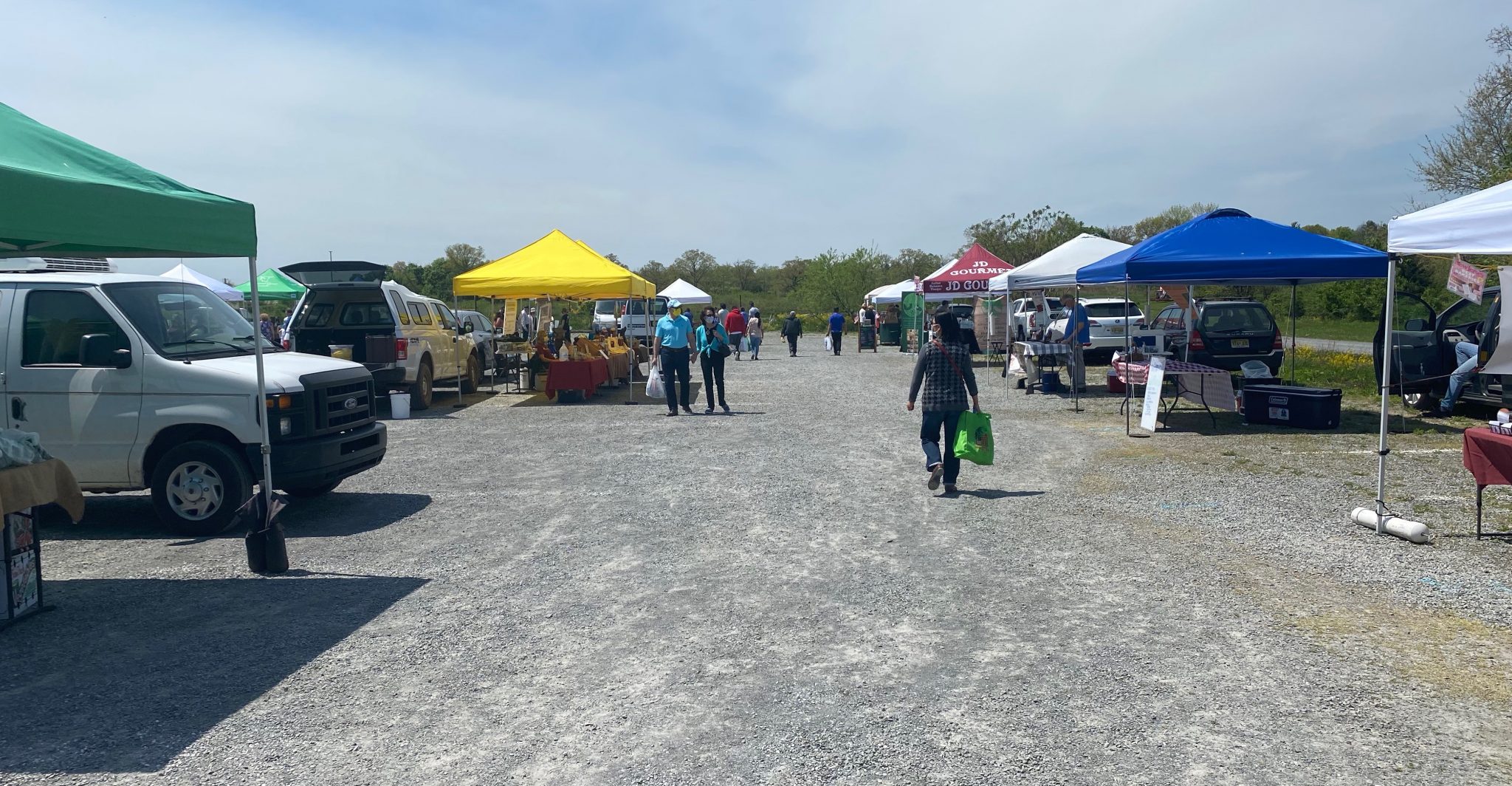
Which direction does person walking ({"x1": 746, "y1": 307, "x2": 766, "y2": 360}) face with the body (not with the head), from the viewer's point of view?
away from the camera

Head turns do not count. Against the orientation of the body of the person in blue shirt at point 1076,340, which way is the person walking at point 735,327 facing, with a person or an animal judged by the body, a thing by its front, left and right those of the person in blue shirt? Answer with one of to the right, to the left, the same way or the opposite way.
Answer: to the right

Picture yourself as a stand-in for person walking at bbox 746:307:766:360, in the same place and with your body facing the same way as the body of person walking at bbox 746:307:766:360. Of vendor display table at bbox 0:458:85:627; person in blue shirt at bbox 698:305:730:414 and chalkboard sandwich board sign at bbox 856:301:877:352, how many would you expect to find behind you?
2

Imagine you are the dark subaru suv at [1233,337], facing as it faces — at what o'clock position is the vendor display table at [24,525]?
The vendor display table is roughly at 8 o'clock from the dark subaru suv.

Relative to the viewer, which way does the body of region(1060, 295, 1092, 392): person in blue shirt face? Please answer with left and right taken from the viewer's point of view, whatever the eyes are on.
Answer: facing to the left of the viewer

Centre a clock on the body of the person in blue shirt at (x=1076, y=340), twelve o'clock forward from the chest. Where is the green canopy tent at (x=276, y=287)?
The green canopy tent is roughly at 12 o'clock from the person in blue shirt.
